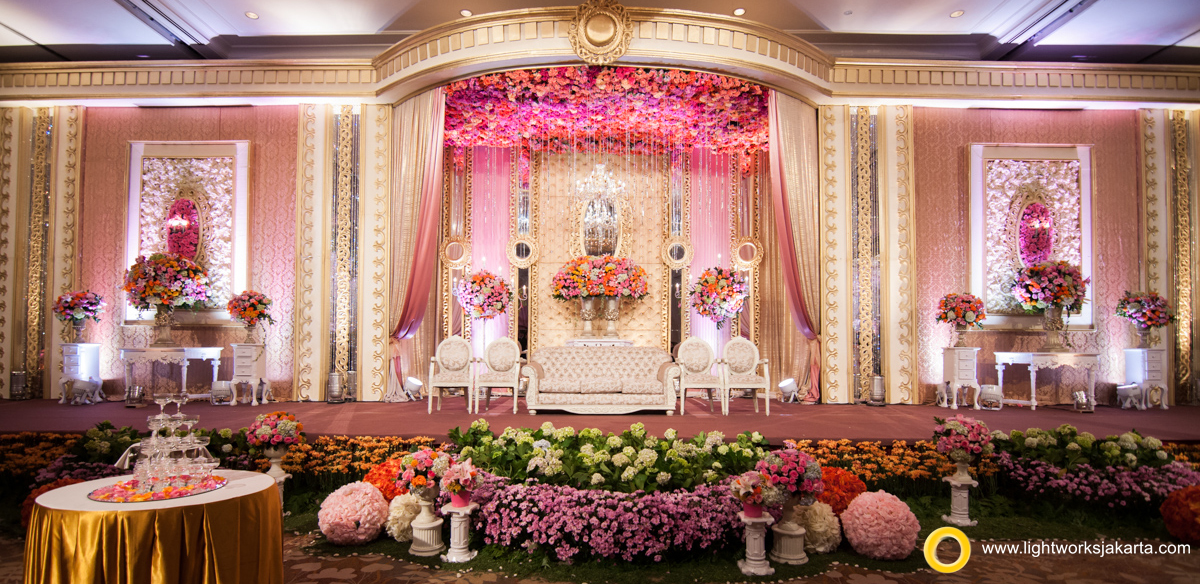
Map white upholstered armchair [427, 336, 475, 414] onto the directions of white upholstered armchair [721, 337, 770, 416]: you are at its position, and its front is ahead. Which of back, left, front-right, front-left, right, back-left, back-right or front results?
right

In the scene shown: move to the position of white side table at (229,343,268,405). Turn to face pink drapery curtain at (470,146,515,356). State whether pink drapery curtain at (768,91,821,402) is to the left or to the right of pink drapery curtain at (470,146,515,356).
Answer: right

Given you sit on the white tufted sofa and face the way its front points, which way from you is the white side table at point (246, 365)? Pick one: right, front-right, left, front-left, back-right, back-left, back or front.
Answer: right

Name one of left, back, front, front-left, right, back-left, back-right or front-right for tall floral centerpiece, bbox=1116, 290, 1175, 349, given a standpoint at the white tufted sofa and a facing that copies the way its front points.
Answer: left

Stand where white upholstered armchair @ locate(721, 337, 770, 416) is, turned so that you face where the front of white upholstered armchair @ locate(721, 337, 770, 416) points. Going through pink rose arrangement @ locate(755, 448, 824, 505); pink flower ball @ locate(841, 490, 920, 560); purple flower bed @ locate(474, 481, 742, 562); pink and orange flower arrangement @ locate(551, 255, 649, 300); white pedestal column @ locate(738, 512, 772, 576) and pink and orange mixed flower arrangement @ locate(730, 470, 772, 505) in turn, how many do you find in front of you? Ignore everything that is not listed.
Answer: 5

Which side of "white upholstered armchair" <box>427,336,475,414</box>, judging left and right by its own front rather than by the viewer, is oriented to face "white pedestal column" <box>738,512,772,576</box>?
front

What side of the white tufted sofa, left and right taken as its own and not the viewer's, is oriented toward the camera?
front

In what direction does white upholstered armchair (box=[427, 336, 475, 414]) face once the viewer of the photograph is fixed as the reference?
facing the viewer

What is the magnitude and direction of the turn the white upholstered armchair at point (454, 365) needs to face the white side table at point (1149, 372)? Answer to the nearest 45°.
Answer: approximately 90° to its left

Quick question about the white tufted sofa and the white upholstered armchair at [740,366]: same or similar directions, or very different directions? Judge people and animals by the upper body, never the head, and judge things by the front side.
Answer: same or similar directions

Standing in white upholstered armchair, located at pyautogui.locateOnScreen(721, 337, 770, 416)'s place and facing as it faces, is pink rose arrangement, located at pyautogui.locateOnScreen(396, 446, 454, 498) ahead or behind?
ahead

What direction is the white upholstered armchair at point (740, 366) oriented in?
toward the camera

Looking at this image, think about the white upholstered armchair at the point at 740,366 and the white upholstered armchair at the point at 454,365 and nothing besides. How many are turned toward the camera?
2
